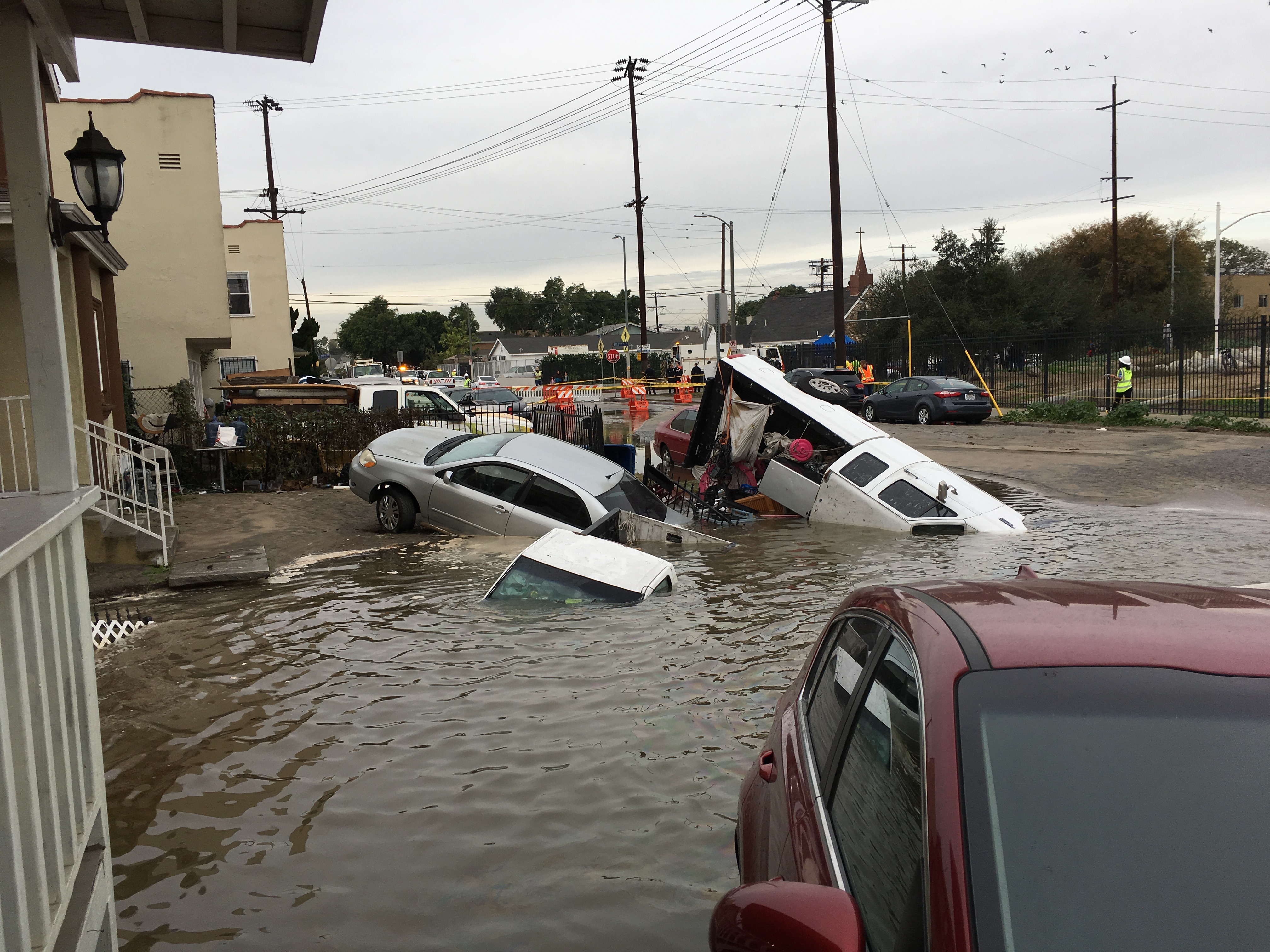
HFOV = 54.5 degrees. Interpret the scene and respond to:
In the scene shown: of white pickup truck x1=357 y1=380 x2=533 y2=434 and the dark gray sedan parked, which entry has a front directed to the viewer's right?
the white pickup truck

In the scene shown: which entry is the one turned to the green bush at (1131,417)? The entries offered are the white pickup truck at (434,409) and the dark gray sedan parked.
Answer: the white pickup truck

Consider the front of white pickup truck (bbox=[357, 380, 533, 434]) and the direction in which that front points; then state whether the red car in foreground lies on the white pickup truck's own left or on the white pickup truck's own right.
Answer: on the white pickup truck's own right

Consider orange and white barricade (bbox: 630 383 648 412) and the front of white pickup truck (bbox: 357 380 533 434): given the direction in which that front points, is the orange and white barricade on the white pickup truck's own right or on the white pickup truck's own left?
on the white pickup truck's own left

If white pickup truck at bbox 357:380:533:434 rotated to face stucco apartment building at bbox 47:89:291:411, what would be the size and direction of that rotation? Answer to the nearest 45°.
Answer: approximately 180°

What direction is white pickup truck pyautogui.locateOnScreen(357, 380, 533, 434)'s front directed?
to the viewer's right

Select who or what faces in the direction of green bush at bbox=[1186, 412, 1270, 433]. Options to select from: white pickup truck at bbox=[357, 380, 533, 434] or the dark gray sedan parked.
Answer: the white pickup truck

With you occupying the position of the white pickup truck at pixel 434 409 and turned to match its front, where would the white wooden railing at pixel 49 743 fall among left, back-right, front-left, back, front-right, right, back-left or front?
right

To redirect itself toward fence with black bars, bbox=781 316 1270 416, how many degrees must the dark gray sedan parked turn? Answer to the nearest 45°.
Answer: approximately 90° to its right

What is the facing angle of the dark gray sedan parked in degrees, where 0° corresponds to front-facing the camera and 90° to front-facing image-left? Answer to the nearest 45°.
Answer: approximately 135°

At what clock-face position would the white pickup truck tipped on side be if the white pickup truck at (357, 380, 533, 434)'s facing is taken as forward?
The white pickup truck tipped on side is roughly at 2 o'clock from the white pickup truck.
